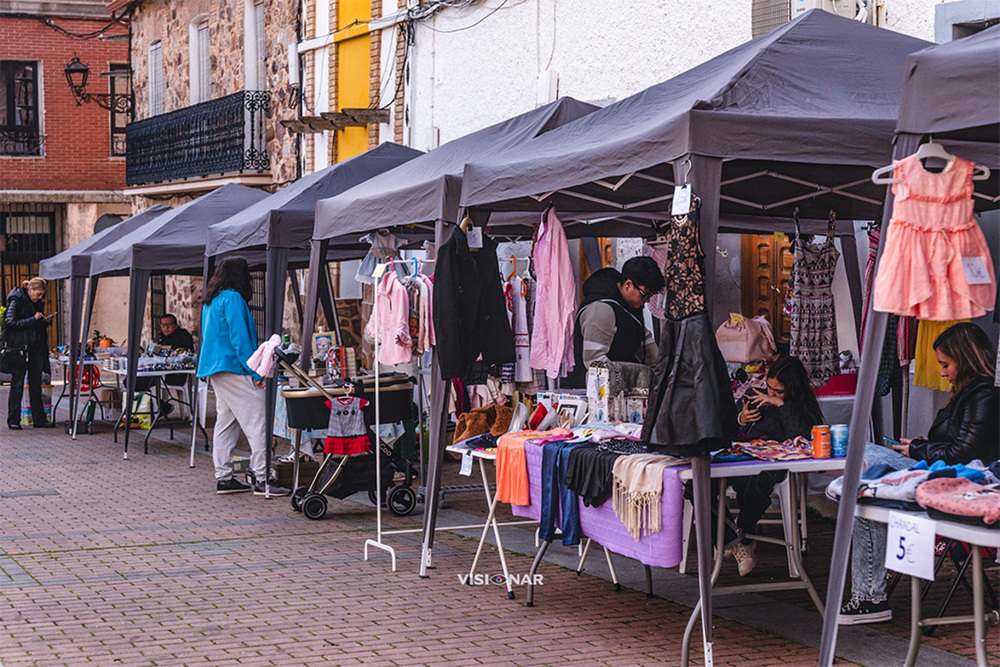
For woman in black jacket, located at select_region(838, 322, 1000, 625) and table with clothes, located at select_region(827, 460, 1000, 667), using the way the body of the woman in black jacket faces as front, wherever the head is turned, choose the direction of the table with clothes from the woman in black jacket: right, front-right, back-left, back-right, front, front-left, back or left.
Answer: left

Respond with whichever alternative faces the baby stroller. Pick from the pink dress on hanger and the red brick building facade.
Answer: the red brick building facade

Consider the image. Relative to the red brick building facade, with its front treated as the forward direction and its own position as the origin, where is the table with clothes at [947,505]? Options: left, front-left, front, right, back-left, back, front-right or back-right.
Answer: front

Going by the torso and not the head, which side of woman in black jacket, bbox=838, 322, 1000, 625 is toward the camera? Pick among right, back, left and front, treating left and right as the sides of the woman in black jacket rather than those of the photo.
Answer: left

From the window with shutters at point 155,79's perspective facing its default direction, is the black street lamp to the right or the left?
on its right

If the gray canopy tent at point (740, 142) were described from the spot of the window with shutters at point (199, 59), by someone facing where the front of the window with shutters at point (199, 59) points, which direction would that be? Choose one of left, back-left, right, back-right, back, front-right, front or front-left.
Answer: front-left

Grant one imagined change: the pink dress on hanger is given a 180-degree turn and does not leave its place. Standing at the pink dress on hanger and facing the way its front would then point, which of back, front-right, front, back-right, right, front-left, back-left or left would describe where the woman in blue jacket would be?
front-left

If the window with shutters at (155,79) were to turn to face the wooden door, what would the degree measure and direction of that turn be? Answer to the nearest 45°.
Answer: approximately 45° to its left

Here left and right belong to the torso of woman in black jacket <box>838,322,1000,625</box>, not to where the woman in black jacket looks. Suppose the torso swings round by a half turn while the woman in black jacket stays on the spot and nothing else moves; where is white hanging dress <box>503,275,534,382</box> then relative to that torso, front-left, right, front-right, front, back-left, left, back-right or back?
back-left

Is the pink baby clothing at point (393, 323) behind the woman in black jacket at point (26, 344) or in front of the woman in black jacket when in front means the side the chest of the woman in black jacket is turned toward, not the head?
in front

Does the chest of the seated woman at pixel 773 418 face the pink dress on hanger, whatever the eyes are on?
no

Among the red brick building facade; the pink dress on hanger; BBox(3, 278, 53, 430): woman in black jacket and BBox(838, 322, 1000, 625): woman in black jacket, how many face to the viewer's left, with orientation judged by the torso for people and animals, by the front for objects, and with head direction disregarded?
1

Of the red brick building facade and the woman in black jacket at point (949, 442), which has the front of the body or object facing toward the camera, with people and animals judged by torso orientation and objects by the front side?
the red brick building facade

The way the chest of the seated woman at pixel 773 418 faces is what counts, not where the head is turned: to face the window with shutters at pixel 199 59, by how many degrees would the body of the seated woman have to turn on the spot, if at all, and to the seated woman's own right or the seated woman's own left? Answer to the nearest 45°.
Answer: approximately 90° to the seated woman's own right

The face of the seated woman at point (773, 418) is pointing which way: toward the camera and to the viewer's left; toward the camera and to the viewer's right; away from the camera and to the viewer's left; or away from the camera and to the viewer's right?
toward the camera and to the viewer's left

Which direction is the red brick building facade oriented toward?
toward the camera

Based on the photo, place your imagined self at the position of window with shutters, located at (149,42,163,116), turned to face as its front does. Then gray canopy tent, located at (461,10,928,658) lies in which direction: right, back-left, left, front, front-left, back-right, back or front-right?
front-left

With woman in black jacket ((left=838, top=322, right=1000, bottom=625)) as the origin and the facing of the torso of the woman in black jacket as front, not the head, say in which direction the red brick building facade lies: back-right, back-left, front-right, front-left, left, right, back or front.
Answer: front-right

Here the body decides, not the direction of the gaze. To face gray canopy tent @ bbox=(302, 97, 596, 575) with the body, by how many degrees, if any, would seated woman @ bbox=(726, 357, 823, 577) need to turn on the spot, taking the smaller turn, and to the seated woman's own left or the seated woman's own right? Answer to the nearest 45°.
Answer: approximately 90° to the seated woman's own right

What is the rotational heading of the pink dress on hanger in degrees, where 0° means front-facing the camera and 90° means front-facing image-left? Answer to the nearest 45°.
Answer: approximately 0°
